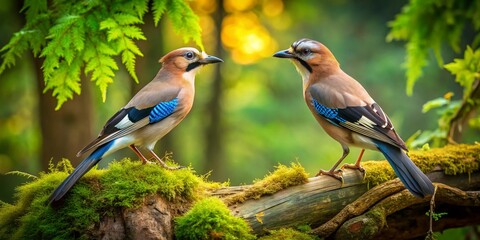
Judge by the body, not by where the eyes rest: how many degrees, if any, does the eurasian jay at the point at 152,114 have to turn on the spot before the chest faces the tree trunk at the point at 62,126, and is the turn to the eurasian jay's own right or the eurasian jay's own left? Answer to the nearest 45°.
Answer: approximately 135° to the eurasian jay's own left

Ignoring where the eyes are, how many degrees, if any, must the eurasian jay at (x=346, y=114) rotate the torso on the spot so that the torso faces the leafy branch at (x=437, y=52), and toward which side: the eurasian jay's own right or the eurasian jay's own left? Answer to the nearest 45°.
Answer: approximately 135° to the eurasian jay's own right

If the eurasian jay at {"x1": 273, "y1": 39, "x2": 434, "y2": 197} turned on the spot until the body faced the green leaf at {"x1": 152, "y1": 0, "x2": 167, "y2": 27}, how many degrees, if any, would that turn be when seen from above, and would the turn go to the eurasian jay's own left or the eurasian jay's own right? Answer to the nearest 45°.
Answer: approximately 45° to the eurasian jay's own left

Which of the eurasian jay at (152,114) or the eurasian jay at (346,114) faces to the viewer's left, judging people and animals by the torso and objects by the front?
the eurasian jay at (346,114)

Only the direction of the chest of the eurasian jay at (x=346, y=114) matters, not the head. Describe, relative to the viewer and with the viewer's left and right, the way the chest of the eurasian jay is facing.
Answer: facing to the left of the viewer

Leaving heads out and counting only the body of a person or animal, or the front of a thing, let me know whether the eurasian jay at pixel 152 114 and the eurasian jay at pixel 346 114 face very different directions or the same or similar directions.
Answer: very different directions

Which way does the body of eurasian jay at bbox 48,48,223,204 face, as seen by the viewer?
to the viewer's right

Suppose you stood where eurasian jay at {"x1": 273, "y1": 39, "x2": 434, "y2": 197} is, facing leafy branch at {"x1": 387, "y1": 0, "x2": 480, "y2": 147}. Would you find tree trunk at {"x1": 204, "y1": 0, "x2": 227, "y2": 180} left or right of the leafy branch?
left

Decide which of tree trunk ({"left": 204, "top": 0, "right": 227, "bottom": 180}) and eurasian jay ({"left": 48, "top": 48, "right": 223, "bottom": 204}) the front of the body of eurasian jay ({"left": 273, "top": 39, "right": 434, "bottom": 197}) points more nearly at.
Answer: the eurasian jay

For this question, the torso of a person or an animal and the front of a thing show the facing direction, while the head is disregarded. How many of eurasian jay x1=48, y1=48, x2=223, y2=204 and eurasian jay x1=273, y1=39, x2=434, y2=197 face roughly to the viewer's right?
1

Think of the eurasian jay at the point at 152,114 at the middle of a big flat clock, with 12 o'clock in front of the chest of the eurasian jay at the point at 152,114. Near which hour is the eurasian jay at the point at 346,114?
the eurasian jay at the point at 346,114 is roughly at 12 o'clock from the eurasian jay at the point at 152,114.
